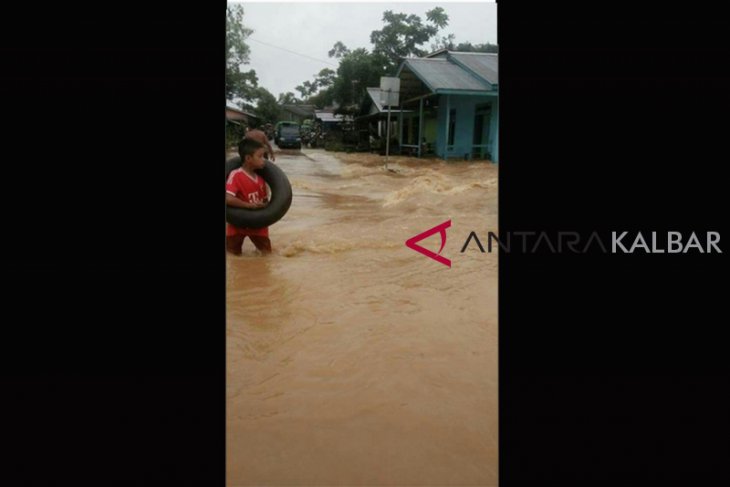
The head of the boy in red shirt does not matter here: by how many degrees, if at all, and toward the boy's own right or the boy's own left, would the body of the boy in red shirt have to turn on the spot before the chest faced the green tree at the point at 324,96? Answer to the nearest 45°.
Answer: approximately 135° to the boy's own left

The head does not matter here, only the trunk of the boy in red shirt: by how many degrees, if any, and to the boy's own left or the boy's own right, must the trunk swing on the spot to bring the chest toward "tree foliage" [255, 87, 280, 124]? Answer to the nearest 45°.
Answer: approximately 135° to the boy's own left

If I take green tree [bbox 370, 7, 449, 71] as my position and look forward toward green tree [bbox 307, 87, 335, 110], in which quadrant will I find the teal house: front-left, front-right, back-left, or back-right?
back-left

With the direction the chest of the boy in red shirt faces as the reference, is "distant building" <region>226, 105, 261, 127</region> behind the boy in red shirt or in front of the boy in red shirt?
behind

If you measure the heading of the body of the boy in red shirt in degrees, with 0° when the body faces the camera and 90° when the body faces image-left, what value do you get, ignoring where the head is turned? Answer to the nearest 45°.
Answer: approximately 315°

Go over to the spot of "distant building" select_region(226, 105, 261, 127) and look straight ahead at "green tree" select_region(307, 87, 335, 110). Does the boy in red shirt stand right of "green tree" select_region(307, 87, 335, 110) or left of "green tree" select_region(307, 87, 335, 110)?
right

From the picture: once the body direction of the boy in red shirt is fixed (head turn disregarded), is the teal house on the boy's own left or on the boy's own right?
on the boy's own left

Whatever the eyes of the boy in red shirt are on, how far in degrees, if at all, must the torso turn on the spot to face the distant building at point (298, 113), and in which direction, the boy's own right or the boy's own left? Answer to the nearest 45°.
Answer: approximately 135° to the boy's own left

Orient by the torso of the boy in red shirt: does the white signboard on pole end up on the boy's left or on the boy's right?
on the boy's left
